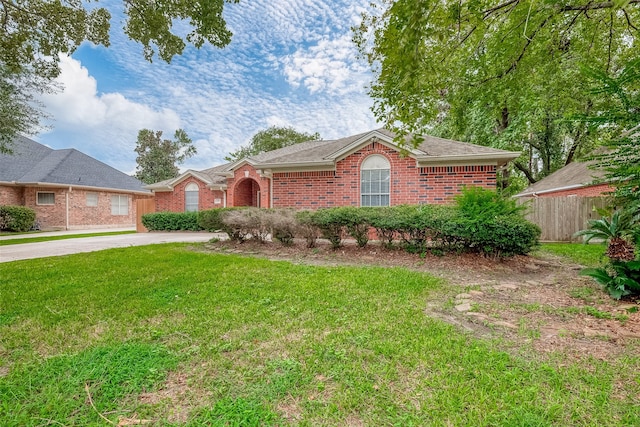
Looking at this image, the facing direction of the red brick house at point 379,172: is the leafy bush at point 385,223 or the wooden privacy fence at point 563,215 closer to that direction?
the leafy bush

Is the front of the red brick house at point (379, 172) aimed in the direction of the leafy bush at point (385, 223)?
yes

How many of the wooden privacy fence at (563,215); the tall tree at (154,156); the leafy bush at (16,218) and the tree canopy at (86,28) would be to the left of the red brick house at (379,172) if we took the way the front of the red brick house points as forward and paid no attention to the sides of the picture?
1

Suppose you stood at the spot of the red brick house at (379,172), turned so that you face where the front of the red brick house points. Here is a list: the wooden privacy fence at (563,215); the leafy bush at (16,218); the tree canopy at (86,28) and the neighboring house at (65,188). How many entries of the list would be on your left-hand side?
1

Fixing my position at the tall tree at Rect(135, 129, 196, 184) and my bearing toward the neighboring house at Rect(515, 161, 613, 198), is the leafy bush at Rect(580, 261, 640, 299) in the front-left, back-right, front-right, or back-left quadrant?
front-right

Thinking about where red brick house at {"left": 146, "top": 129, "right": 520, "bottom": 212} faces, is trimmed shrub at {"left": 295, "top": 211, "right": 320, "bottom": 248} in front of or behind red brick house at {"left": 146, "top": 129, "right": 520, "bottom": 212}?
in front

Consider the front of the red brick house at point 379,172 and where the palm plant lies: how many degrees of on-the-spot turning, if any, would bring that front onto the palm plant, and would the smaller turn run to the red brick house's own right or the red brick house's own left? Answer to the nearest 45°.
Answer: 0° — it already faces it

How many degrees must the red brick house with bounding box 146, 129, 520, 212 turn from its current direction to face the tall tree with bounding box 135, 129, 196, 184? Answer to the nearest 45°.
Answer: approximately 135° to its right

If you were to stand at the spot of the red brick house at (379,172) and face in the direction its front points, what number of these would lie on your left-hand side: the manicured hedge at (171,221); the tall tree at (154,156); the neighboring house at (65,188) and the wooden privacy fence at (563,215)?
1

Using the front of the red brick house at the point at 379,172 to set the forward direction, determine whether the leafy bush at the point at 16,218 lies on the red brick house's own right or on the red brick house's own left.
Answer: on the red brick house's own right

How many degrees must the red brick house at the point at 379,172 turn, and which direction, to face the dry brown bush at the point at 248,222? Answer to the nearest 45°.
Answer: approximately 45° to its right

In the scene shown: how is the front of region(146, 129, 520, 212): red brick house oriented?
toward the camera

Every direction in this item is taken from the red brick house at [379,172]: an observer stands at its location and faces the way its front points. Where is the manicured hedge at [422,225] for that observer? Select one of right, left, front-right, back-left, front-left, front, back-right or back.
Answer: front

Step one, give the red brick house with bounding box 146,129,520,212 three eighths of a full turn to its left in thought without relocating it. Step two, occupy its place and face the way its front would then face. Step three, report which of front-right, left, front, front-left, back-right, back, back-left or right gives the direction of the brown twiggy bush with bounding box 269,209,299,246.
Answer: back
